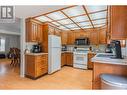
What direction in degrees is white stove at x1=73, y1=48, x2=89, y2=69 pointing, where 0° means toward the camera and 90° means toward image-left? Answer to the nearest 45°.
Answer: approximately 0°

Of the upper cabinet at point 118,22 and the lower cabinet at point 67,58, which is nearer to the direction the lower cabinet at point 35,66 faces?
the upper cabinet

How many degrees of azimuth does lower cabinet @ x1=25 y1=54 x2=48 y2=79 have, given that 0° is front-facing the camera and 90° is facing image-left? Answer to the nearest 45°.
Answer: approximately 315°

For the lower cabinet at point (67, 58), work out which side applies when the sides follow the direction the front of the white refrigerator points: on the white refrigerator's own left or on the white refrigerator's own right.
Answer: on the white refrigerator's own left

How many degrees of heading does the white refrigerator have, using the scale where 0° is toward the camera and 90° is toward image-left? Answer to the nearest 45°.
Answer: approximately 315°

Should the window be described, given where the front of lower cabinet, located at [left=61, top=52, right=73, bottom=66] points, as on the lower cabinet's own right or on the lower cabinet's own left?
on the lower cabinet's own right

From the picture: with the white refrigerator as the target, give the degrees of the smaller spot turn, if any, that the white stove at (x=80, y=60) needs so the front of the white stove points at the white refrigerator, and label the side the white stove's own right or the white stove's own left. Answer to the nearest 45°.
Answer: approximately 45° to the white stove's own right

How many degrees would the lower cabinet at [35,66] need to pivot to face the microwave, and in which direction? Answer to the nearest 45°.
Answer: approximately 90° to its left

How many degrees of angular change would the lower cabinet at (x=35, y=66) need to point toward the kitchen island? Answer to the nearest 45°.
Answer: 0° — it already faces it
